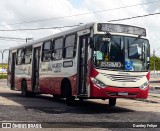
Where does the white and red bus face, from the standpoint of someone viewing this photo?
facing the viewer and to the right of the viewer
